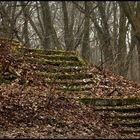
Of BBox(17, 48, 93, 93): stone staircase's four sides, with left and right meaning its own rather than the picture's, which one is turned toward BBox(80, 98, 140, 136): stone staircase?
front

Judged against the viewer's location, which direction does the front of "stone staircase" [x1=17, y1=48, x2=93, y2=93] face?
facing the viewer and to the right of the viewer
